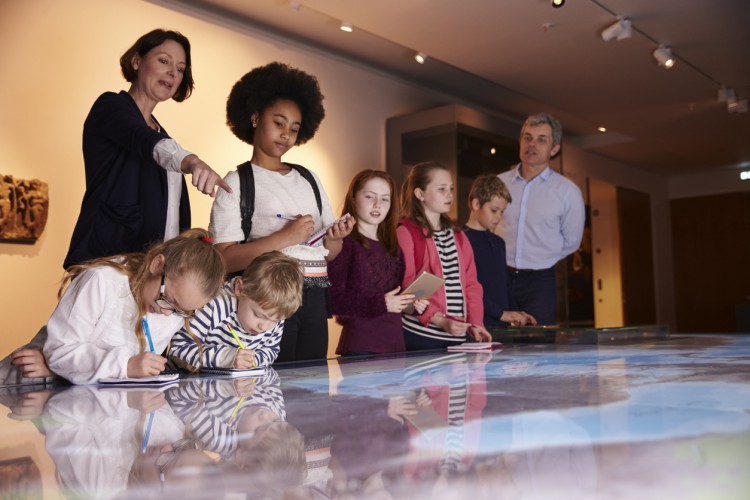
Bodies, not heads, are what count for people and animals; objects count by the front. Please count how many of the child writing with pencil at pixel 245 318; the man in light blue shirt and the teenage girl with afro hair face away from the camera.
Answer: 0

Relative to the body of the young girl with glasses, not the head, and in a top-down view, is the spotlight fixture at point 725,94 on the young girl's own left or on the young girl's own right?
on the young girl's own left

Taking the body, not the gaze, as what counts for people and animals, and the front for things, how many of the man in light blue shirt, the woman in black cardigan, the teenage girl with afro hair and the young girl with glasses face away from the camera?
0

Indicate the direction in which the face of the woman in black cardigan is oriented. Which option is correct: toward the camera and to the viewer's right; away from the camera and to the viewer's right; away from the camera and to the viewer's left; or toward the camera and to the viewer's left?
toward the camera and to the viewer's right

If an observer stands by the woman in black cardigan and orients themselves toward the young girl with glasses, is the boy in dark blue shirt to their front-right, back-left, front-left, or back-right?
back-left

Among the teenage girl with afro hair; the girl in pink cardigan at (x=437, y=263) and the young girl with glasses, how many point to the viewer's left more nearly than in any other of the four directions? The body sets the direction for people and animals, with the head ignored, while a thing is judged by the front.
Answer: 0

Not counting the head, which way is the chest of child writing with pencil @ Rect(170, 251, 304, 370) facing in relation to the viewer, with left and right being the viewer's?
facing the viewer and to the right of the viewer

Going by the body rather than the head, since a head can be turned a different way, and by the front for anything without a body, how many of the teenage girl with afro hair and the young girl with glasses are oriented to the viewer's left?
0

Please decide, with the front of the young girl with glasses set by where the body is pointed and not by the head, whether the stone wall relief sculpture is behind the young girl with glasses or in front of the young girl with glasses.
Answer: behind

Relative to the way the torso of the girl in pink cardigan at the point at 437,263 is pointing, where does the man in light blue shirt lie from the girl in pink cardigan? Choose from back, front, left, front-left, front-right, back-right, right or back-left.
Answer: left

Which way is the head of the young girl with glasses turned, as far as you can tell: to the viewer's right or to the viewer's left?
to the viewer's right

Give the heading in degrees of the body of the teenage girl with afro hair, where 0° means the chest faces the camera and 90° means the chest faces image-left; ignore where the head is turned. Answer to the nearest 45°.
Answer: approximately 315°

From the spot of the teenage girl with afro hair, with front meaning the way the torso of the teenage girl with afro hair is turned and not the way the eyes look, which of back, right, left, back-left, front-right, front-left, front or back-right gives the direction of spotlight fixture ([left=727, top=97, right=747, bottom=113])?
left

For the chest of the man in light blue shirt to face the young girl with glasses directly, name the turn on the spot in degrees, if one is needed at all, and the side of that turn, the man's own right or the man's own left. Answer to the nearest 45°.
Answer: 0° — they already face them

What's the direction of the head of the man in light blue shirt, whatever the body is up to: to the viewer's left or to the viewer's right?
to the viewer's left

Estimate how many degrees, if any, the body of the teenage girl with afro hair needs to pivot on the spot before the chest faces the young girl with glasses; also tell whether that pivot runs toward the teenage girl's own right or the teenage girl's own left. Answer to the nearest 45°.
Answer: approximately 90° to the teenage girl's own right
